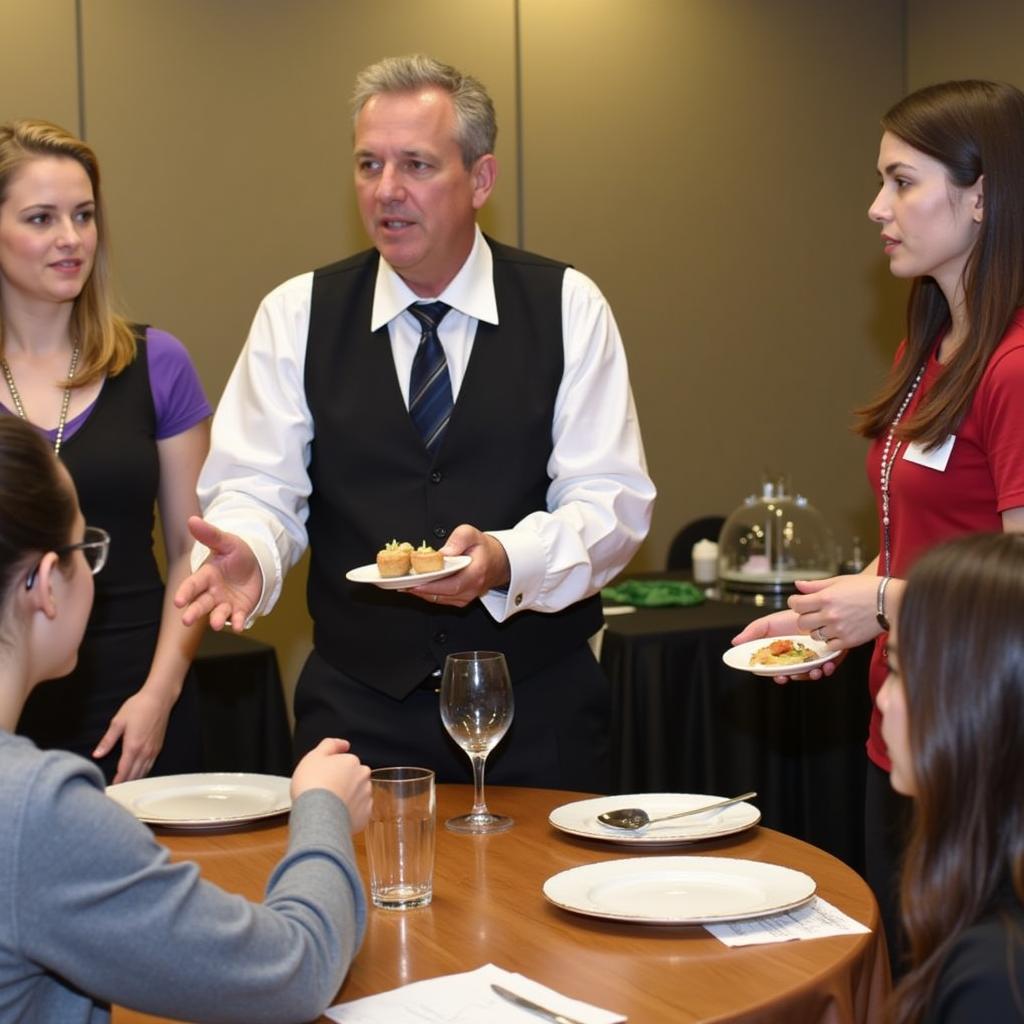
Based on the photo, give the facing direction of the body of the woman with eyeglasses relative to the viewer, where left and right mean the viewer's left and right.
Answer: facing away from the viewer and to the right of the viewer

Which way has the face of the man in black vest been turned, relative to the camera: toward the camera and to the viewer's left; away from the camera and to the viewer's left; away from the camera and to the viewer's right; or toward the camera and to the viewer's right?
toward the camera and to the viewer's left

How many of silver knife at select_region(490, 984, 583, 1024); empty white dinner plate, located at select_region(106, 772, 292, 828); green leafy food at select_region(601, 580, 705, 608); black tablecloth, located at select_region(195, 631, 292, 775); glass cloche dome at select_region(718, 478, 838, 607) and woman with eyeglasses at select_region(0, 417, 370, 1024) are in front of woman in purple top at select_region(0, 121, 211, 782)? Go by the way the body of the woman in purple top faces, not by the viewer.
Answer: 3

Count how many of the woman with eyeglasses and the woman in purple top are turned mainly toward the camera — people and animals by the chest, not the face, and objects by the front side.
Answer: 1

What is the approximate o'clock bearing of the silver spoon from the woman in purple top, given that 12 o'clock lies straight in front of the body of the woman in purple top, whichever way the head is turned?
The silver spoon is roughly at 11 o'clock from the woman in purple top.

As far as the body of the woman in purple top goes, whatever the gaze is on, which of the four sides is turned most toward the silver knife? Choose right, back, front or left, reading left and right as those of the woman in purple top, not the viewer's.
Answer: front

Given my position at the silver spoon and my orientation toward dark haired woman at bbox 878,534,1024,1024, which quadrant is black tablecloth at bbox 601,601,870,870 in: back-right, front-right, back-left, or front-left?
back-left

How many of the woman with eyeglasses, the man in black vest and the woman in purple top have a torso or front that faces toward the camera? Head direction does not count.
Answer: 2

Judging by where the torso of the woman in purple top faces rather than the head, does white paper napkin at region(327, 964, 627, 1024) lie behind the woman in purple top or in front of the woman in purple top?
in front

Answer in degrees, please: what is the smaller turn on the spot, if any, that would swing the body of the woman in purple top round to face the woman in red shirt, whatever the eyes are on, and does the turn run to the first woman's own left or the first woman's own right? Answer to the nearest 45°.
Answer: approximately 45° to the first woman's own left

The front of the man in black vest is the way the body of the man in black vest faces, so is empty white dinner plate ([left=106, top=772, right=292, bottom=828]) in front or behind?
in front

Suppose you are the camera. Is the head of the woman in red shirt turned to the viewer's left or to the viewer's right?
to the viewer's left

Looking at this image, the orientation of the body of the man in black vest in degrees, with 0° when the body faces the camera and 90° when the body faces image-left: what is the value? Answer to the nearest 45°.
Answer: approximately 0°
